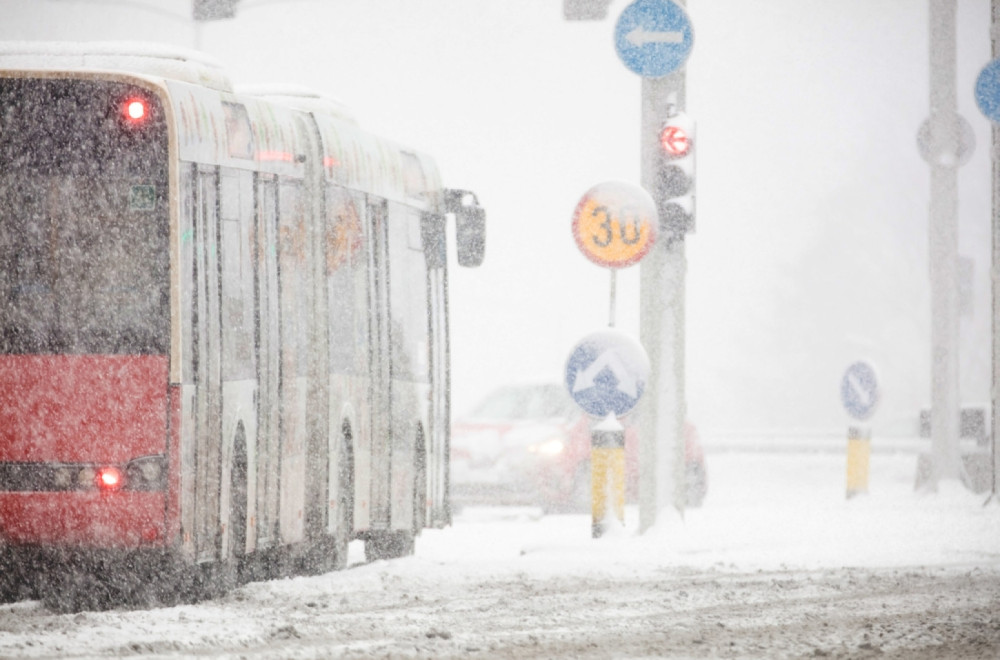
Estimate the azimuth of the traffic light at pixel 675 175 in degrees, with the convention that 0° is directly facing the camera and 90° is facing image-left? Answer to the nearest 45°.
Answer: approximately 0°

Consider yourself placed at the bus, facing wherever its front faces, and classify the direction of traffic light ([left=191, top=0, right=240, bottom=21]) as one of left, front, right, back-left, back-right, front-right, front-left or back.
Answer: front-left

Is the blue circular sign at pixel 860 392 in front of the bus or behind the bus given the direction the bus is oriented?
in front
